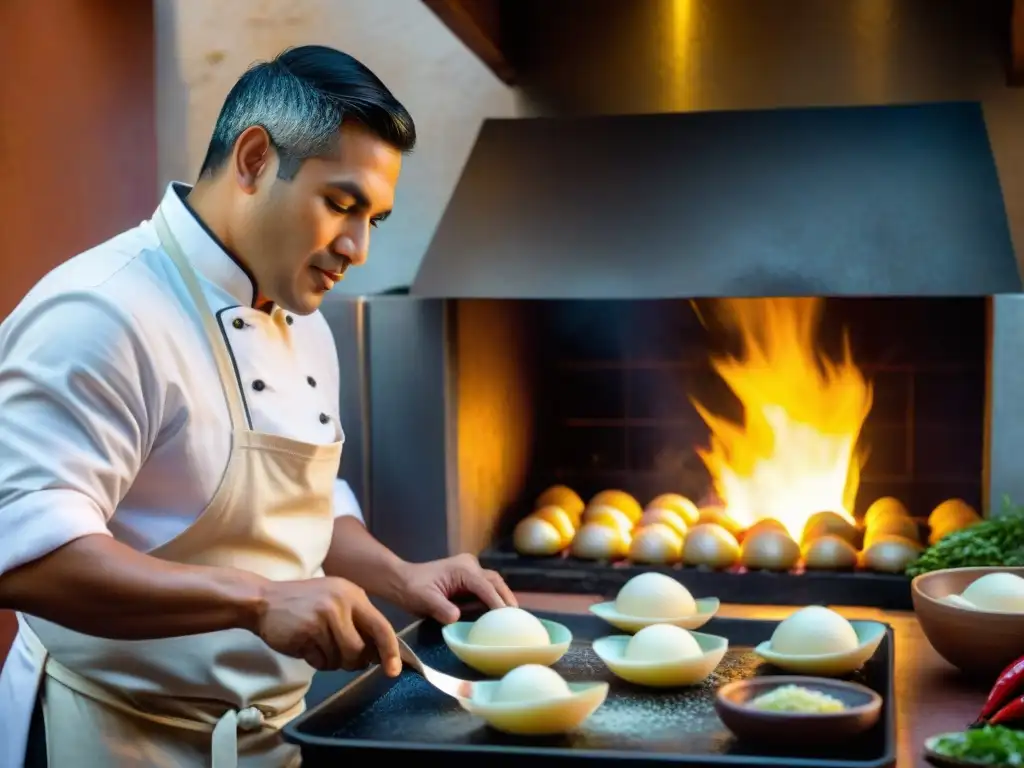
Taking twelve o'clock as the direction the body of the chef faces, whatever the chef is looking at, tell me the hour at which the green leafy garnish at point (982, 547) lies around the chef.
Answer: The green leafy garnish is roughly at 10 o'clock from the chef.

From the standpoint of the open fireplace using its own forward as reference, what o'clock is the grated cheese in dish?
The grated cheese in dish is roughly at 12 o'clock from the open fireplace.

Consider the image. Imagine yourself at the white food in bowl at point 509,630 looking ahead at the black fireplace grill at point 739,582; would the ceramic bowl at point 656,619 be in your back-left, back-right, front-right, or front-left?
front-right

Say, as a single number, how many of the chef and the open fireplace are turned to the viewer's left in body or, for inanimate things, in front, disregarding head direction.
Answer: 0

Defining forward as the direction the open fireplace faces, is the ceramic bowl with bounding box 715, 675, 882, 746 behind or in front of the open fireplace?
in front

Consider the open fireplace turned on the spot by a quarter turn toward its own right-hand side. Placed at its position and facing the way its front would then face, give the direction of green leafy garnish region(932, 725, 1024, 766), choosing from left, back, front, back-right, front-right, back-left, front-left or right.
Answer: left

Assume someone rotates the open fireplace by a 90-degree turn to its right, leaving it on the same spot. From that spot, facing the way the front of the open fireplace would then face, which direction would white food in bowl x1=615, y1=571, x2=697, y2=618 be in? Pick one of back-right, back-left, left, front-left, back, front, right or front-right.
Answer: left

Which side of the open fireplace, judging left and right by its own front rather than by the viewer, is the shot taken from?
front

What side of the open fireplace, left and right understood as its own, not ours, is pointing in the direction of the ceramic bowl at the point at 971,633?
front

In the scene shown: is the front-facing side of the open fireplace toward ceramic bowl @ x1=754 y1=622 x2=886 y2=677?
yes

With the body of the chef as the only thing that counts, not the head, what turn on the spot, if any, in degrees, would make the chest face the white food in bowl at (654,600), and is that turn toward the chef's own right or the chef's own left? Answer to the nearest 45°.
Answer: approximately 45° to the chef's own left

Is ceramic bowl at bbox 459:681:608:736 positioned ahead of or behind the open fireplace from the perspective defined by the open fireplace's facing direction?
ahead
